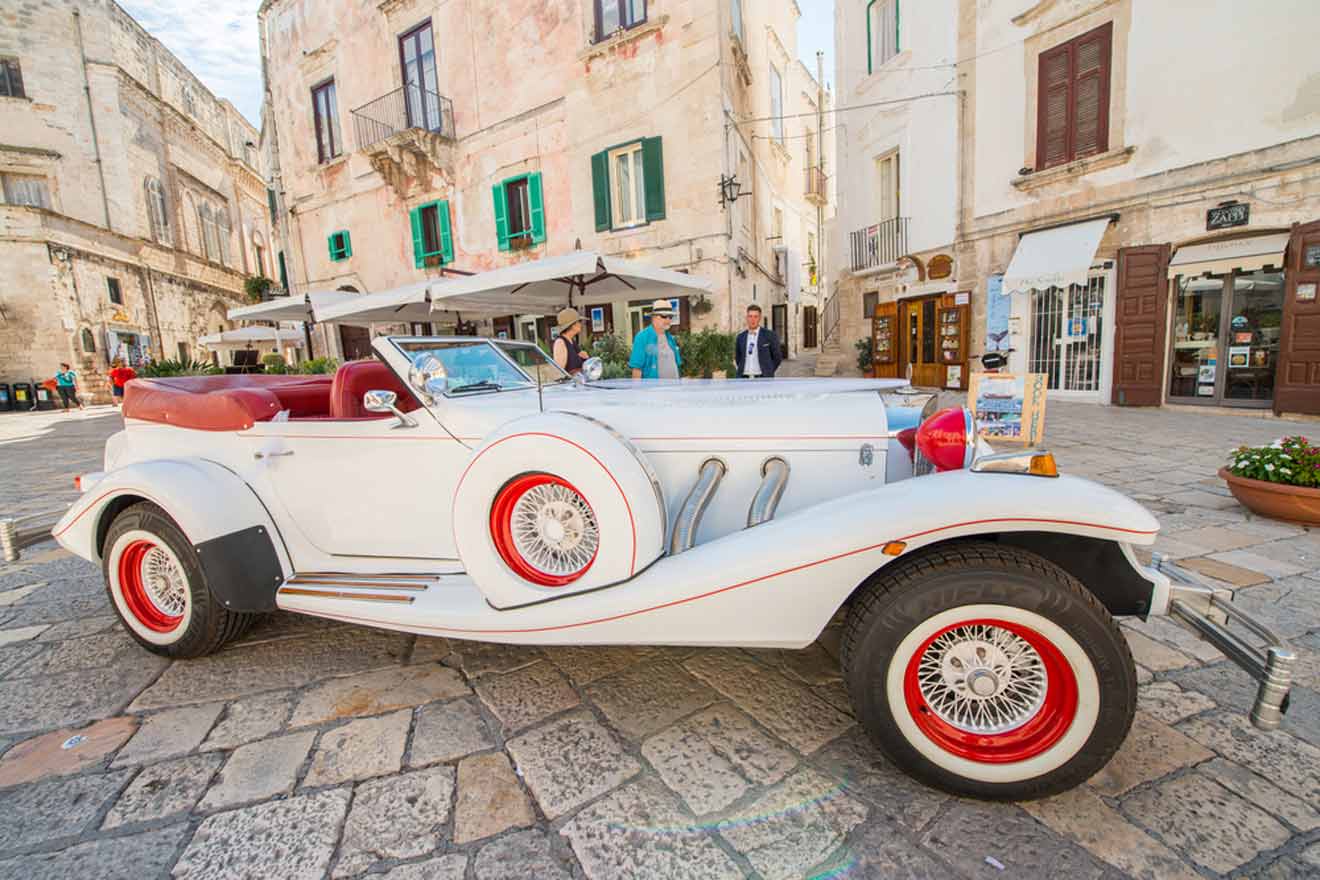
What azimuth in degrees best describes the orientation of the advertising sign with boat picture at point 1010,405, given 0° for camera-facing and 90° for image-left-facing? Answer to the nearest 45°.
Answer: approximately 0°

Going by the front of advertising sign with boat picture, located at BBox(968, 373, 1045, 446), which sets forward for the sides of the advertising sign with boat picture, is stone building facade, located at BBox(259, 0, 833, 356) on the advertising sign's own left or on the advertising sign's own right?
on the advertising sign's own right

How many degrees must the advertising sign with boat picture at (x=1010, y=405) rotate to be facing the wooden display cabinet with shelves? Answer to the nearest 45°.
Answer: approximately 180°

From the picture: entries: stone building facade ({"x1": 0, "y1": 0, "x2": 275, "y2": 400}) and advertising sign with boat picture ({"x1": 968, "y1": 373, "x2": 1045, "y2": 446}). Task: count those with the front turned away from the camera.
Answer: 0

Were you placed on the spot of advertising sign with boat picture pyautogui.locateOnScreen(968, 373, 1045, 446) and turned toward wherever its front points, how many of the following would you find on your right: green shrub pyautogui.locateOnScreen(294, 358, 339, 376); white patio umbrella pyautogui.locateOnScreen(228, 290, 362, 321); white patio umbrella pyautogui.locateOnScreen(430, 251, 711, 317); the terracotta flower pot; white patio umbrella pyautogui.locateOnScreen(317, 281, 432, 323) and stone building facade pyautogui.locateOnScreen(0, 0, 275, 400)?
5

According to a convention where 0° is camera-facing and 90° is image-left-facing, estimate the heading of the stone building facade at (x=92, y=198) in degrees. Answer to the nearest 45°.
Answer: approximately 315°

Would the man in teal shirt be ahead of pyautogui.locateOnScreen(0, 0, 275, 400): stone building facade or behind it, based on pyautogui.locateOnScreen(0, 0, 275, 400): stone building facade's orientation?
ahead

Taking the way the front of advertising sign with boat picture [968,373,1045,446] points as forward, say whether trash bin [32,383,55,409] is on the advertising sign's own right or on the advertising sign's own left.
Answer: on the advertising sign's own right

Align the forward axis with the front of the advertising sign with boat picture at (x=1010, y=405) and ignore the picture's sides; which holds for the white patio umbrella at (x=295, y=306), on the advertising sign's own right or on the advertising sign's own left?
on the advertising sign's own right

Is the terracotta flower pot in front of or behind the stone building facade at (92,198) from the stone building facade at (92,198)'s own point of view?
in front

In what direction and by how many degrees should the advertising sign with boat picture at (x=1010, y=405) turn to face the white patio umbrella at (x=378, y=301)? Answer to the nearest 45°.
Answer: approximately 90° to its right

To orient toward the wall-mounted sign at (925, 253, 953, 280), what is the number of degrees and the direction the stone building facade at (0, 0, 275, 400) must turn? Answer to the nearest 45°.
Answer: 0° — it already faces it

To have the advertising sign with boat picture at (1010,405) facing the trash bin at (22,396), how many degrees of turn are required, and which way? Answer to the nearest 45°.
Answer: approximately 90° to its right
